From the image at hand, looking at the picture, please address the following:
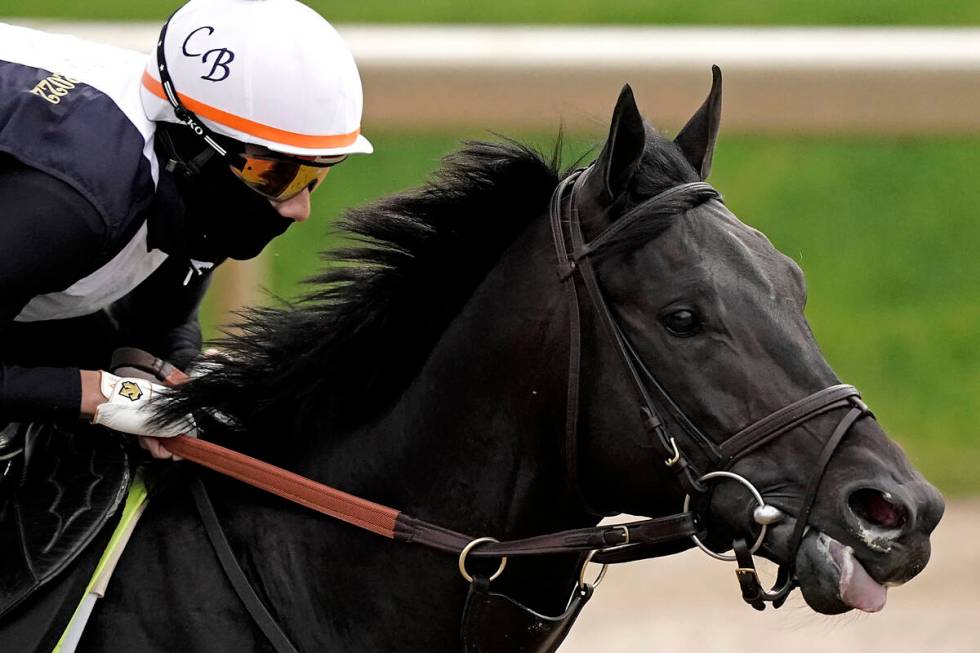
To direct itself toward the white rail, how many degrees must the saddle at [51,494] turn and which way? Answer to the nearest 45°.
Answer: approximately 45° to its left

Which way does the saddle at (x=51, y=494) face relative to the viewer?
to the viewer's right

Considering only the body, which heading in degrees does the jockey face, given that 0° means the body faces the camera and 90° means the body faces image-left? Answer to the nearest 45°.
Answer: approximately 270°

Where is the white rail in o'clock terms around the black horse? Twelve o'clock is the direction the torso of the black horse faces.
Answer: The white rail is roughly at 9 o'clock from the black horse.

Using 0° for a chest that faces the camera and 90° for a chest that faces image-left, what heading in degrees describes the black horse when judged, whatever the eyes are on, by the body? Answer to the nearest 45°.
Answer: approximately 270°
